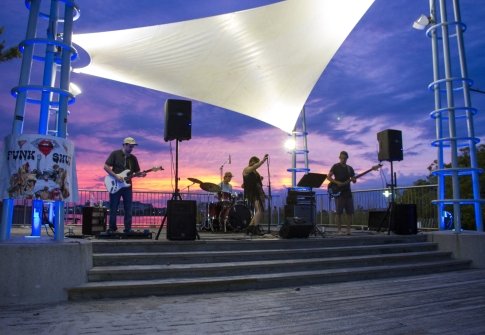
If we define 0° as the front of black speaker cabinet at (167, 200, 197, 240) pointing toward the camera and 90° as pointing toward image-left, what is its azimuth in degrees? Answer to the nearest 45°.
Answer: approximately 0°

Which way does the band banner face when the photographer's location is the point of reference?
facing the viewer

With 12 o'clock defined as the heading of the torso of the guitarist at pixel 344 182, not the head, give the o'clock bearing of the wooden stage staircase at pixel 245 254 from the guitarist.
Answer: The wooden stage staircase is roughly at 1 o'clock from the guitarist.

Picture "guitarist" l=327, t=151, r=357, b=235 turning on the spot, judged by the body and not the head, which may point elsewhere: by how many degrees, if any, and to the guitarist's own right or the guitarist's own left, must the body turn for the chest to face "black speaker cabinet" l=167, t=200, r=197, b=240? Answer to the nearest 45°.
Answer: approximately 45° to the guitarist's own right

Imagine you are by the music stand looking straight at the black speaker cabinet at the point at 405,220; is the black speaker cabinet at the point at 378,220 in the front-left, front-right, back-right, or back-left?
front-left

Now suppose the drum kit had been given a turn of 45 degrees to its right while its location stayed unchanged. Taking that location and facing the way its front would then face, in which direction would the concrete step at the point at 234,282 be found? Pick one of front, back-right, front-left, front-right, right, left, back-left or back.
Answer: front

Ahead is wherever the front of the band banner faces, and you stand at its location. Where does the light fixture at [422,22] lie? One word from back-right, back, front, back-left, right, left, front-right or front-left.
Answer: left

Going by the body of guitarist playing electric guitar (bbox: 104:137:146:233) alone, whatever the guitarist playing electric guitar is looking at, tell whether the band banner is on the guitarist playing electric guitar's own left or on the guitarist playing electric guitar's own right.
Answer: on the guitarist playing electric guitar's own right

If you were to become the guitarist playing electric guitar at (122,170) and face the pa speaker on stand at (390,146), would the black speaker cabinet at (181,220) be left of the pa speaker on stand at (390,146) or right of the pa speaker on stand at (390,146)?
right

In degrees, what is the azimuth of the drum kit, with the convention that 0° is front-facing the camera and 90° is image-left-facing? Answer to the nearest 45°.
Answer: approximately 315°

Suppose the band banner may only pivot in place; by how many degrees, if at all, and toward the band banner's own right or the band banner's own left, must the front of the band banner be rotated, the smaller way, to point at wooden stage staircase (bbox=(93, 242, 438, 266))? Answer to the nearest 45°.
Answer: approximately 90° to the band banner's own left

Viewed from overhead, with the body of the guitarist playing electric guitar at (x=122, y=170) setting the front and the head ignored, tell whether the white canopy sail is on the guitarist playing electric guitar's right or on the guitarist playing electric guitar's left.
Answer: on the guitarist playing electric guitar's left

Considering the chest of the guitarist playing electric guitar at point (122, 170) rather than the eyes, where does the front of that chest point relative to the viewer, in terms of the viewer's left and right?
facing the viewer and to the right of the viewer

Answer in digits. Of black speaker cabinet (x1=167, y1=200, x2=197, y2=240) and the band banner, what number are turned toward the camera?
2

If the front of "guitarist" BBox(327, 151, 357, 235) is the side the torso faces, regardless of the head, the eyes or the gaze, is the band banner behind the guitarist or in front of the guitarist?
in front

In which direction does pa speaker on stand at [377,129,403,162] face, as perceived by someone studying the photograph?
facing the viewer and to the left of the viewer
